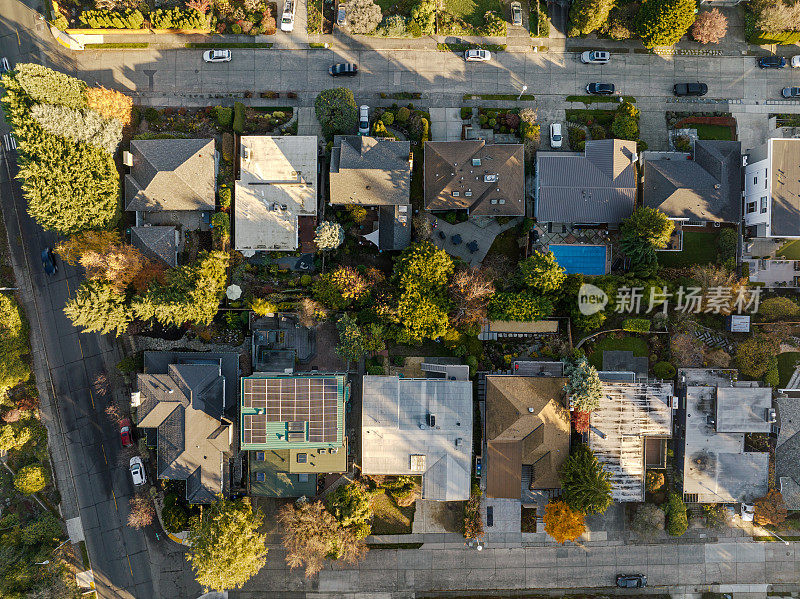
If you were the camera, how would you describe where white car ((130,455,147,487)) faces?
facing away from the viewer

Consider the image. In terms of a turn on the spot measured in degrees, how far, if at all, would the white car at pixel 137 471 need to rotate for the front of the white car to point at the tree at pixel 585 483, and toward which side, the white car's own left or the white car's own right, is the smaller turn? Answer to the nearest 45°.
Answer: approximately 135° to the white car's own right

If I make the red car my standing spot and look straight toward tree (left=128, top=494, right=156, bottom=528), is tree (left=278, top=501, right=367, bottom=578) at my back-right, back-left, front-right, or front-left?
front-left

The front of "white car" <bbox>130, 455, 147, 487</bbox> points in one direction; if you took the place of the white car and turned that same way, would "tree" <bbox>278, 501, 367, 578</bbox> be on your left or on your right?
on your right

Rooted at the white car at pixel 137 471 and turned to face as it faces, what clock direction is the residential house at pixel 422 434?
The residential house is roughly at 4 o'clock from the white car.

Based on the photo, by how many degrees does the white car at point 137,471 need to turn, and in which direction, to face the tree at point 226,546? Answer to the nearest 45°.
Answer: approximately 135° to its right
